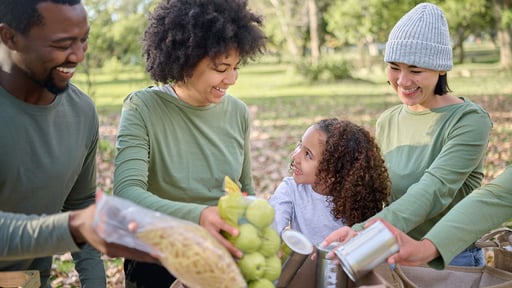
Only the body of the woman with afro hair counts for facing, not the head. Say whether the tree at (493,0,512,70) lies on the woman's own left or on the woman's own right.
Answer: on the woman's own left

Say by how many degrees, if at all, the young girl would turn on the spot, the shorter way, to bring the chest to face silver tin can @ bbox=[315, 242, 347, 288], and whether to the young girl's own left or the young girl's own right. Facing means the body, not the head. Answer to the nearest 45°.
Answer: approximately 45° to the young girl's own left

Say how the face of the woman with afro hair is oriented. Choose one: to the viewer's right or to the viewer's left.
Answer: to the viewer's right

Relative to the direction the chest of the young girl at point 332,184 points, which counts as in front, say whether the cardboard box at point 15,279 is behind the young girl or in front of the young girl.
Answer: in front

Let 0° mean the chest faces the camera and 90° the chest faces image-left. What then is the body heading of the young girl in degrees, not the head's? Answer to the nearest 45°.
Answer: approximately 45°

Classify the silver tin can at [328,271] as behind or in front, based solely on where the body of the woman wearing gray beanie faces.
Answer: in front

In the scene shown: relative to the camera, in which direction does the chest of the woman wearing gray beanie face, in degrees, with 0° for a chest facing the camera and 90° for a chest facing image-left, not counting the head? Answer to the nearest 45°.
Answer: approximately 45°

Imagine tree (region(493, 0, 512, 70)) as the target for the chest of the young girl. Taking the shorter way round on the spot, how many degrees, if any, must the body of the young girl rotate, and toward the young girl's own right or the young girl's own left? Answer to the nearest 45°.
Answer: approximately 135° to the young girl's own right

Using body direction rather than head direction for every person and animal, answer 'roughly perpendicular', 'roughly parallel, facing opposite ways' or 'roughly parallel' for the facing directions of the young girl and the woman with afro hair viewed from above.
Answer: roughly perpendicular

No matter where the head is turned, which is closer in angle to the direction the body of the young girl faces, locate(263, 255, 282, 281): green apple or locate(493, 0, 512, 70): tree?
the green apple

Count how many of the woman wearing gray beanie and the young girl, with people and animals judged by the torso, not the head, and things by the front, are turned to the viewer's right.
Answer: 0
